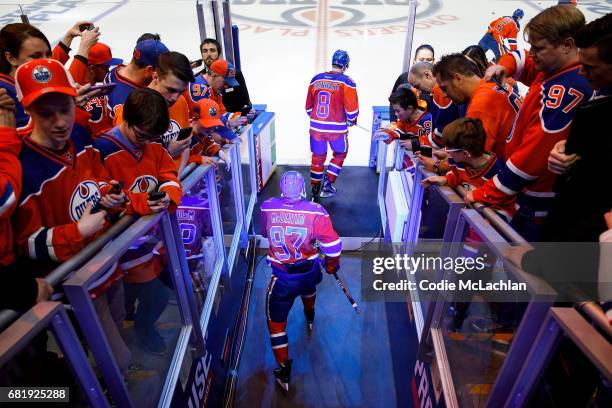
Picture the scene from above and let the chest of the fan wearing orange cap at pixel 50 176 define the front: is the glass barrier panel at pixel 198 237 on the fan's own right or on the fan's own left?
on the fan's own left

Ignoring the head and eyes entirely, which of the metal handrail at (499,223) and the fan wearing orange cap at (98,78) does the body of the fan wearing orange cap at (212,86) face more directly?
the metal handrail

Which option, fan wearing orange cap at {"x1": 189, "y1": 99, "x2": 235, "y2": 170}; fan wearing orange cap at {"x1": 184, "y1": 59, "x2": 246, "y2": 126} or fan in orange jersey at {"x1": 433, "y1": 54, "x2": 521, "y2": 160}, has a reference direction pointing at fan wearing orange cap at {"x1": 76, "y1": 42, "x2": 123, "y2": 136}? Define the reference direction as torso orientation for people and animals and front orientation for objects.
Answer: the fan in orange jersey

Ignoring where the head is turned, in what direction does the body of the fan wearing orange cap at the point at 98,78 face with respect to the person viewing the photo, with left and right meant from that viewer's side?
facing to the right of the viewer

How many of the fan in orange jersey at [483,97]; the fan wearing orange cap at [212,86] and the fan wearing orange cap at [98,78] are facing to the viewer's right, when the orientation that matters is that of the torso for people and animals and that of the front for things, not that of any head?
2

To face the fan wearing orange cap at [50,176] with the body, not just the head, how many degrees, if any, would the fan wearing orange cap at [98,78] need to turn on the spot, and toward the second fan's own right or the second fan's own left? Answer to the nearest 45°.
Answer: approximately 90° to the second fan's own right

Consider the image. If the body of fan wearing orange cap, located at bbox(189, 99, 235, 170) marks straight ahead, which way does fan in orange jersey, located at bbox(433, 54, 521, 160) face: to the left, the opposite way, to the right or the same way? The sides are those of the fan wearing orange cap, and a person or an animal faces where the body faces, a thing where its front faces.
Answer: the opposite way

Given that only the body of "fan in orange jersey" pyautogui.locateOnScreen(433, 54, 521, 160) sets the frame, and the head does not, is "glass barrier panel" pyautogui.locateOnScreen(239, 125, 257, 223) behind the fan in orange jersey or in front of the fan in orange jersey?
in front

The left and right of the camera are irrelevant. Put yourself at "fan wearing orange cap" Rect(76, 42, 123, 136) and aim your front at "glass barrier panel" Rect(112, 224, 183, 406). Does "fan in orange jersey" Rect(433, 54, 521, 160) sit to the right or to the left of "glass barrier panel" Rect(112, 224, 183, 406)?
left

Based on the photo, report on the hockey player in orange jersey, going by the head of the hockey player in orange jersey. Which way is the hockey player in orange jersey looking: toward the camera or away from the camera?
away from the camera

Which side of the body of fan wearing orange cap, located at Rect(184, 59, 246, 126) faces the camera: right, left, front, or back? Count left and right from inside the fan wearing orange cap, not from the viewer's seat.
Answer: right

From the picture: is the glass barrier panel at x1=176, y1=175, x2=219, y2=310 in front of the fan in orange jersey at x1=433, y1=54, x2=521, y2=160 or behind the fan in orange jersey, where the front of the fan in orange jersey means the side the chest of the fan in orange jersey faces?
in front

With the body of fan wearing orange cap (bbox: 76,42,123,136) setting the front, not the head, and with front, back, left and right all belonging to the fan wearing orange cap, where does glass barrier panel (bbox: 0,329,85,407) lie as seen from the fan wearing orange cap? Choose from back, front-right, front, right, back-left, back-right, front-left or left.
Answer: right

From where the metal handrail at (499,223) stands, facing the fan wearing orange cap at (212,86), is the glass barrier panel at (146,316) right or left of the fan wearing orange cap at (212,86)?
left

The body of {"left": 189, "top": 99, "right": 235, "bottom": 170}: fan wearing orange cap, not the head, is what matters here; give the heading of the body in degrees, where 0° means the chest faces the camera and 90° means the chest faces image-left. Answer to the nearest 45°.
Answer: approximately 315°

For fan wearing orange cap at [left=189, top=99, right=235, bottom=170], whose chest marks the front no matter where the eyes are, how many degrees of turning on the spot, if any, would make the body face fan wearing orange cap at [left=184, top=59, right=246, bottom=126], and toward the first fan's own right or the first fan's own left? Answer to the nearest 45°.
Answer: approximately 135° to the first fan's own left

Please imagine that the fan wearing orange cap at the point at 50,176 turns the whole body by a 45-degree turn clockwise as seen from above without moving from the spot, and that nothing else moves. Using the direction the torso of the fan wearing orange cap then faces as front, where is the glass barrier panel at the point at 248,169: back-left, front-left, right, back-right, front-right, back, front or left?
back-left

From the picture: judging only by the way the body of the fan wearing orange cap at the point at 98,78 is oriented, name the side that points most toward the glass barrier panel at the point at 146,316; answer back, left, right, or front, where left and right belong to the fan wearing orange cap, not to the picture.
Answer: right

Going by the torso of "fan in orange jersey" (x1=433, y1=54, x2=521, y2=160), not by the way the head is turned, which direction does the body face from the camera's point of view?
to the viewer's left

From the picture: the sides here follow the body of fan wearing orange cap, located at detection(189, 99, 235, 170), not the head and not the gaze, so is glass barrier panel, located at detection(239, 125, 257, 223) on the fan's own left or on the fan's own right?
on the fan's own left
